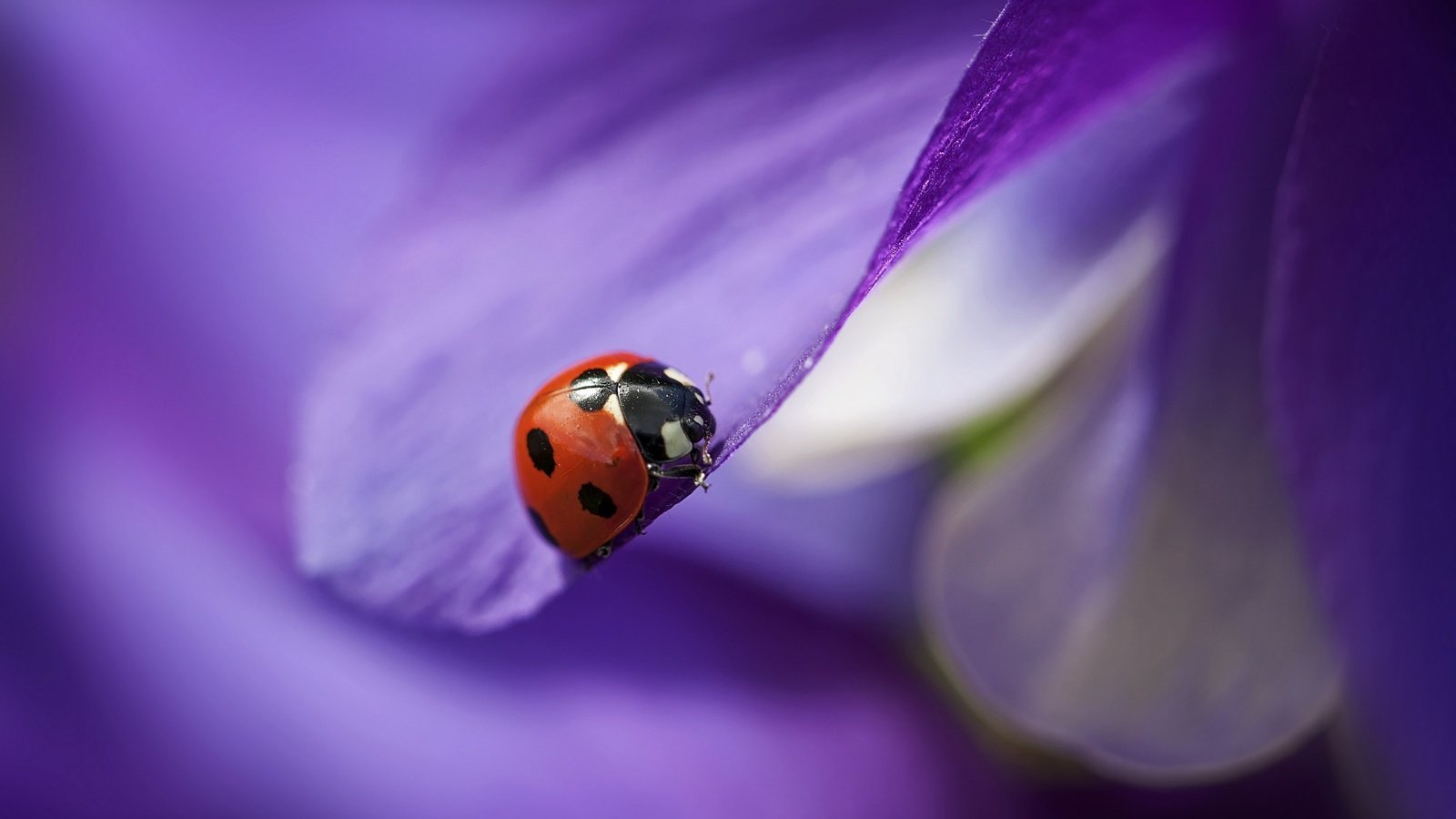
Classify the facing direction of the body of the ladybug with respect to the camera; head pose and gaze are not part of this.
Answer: to the viewer's right
